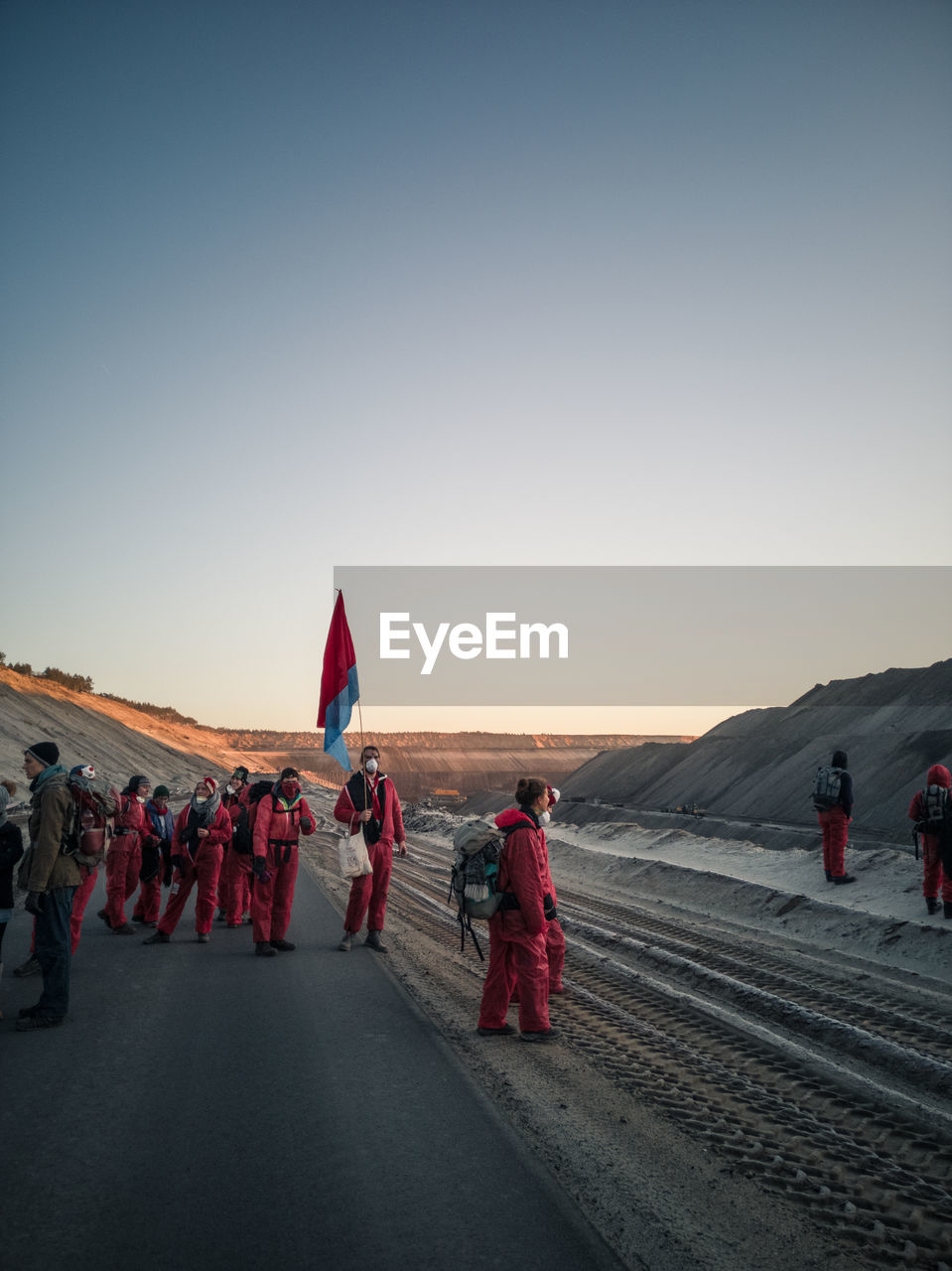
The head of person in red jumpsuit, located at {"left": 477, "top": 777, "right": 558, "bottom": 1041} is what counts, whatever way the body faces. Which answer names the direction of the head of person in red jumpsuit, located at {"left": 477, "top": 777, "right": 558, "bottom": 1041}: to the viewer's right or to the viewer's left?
to the viewer's right

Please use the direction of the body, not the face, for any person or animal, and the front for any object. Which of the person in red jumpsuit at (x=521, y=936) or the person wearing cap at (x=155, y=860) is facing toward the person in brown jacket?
the person wearing cap

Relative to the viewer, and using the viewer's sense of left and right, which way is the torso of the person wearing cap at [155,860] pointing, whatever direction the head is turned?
facing the viewer

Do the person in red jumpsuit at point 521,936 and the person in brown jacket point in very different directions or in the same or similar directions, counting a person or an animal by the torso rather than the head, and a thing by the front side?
very different directions

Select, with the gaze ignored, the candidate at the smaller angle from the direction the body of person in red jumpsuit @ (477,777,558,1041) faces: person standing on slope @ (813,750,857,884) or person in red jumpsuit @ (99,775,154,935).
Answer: the person standing on slope

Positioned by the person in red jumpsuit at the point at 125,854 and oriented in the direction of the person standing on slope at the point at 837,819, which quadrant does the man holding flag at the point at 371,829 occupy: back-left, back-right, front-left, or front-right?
front-right

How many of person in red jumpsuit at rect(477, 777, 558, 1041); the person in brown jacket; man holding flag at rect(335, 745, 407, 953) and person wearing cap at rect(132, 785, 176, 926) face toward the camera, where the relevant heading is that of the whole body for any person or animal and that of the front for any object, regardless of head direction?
2

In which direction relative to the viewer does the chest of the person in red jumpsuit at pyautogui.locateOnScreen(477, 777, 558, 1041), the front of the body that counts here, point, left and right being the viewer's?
facing to the right of the viewer

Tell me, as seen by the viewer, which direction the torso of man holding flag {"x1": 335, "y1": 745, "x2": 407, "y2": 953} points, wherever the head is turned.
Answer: toward the camera

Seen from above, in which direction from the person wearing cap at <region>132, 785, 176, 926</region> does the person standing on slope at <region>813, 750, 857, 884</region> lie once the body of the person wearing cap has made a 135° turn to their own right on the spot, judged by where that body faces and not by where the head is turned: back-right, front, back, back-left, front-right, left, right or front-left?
back-right
